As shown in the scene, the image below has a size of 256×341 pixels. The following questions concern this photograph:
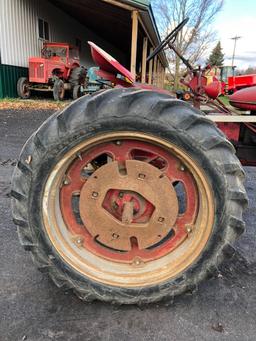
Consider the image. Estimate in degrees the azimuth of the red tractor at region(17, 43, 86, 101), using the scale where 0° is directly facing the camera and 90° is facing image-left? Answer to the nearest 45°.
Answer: approximately 45°

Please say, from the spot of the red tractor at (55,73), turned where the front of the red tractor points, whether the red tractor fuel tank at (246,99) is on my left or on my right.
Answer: on my left

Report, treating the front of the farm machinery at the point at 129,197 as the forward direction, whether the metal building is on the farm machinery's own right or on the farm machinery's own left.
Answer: on the farm machinery's own left

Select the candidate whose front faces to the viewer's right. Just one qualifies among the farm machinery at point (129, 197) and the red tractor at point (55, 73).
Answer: the farm machinery

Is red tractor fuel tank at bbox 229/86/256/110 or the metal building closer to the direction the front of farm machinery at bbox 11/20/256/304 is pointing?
the red tractor fuel tank

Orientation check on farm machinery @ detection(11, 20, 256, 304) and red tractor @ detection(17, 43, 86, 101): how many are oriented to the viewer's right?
1

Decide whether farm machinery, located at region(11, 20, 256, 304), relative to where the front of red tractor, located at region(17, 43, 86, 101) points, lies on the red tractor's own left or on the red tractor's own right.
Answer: on the red tractor's own left

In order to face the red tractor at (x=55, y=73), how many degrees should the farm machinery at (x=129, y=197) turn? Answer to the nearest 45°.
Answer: approximately 90° to its left

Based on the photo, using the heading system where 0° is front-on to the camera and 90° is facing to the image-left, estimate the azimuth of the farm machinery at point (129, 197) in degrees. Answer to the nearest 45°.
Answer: approximately 270°
